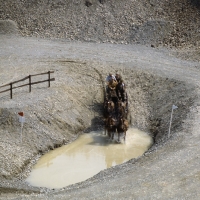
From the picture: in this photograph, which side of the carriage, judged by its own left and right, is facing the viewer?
front
